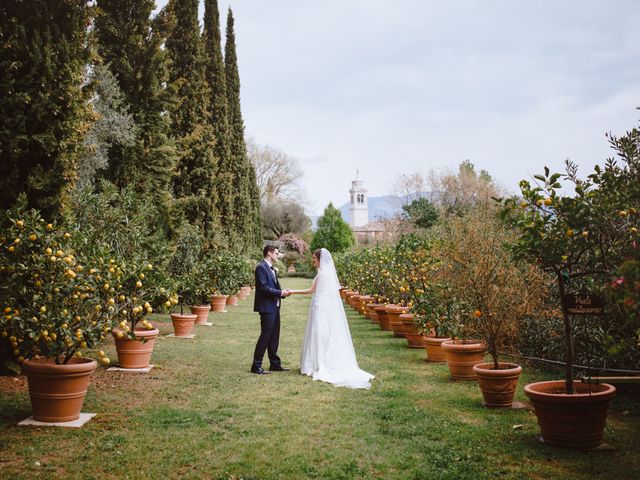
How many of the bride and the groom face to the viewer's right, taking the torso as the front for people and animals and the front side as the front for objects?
1

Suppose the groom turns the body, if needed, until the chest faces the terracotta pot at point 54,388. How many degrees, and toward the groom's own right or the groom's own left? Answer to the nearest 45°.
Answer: approximately 135° to the groom's own right

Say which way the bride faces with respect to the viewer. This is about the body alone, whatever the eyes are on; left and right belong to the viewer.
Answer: facing to the left of the viewer

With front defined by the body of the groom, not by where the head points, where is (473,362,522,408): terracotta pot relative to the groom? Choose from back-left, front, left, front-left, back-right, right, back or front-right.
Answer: front-right

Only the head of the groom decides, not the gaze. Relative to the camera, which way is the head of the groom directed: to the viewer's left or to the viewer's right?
to the viewer's right

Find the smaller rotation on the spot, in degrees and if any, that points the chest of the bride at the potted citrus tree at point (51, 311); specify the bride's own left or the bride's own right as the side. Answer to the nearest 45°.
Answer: approximately 45° to the bride's own left

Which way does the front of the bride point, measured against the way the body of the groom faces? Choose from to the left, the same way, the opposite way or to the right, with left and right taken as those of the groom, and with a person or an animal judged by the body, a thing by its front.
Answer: the opposite way

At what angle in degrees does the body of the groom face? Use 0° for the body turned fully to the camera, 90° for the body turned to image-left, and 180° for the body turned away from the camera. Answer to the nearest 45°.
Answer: approximately 270°

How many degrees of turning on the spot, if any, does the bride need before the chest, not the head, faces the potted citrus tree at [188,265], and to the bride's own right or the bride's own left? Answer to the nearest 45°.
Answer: approximately 45° to the bride's own right

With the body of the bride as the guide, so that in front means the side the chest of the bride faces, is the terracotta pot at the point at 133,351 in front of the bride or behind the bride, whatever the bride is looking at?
in front

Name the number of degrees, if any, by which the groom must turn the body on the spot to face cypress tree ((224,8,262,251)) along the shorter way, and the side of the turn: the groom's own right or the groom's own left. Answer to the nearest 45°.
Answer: approximately 90° to the groom's own left
